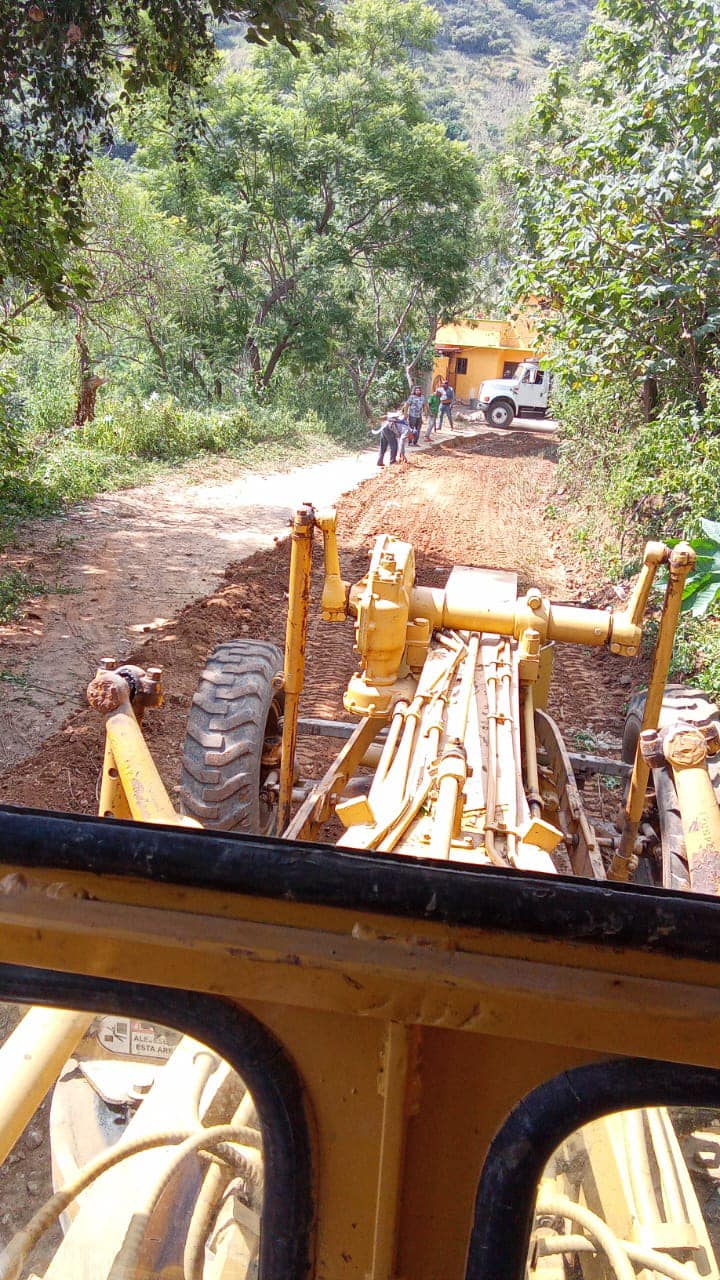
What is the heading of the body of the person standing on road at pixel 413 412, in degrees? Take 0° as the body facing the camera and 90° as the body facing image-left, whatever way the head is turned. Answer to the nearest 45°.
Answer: approximately 0°

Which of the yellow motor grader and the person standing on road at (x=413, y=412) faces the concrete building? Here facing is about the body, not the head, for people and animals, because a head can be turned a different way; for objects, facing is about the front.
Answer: the yellow motor grader

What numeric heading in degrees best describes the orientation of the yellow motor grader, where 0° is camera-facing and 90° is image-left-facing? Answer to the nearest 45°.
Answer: approximately 180°

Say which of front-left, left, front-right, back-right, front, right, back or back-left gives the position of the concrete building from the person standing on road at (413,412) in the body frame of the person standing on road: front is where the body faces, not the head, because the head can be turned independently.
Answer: back

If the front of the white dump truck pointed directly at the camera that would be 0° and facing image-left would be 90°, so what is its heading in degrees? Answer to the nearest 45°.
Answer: approximately 90°

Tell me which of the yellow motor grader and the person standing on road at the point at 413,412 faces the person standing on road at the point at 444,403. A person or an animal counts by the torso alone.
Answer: the yellow motor grader

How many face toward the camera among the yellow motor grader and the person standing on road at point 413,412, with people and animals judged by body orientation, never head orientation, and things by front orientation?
1

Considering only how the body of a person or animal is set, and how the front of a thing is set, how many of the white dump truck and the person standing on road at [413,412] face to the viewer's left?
1
